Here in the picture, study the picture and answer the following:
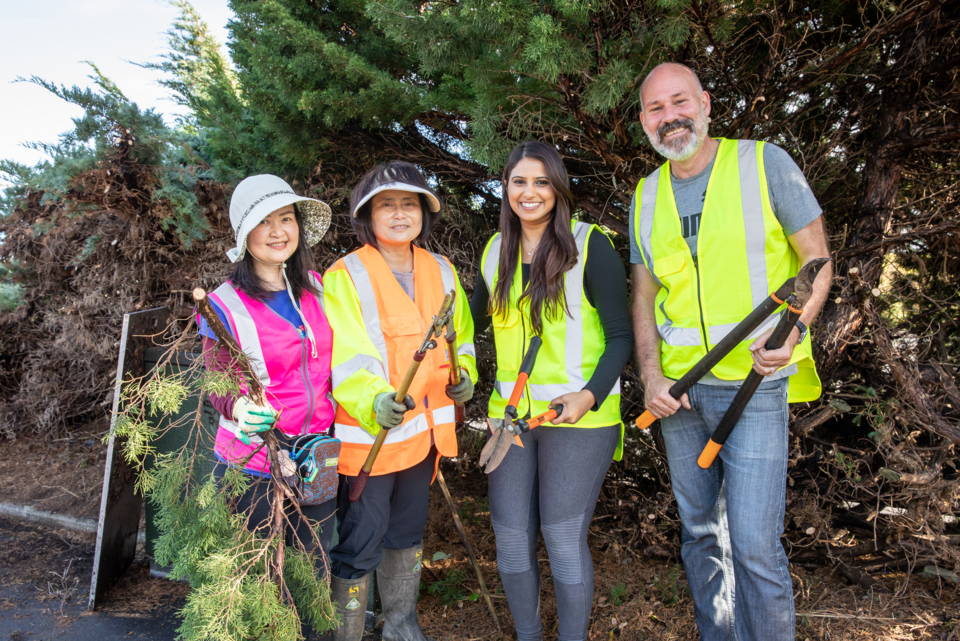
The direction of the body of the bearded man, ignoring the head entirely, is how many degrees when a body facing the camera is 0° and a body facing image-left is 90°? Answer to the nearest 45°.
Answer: approximately 45°
